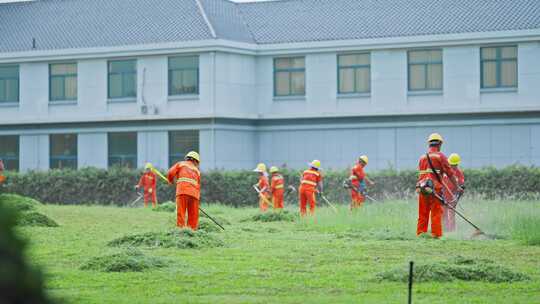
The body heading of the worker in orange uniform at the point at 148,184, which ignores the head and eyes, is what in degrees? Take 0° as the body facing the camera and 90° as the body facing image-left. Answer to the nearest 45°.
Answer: approximately 45°

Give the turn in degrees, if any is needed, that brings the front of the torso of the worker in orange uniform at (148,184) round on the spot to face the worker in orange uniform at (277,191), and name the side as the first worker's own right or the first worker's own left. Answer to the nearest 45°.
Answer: approximately 90° to the first worker's own left

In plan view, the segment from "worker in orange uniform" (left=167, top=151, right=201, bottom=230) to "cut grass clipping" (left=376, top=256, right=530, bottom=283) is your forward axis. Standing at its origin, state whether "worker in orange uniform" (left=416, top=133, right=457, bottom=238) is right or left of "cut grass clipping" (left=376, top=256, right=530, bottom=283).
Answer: left

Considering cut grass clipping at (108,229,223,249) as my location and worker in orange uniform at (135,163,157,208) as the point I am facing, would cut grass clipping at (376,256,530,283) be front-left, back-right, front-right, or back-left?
back-right

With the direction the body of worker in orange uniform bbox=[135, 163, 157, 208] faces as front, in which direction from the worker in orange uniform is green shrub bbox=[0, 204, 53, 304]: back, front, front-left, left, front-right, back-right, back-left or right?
front-left

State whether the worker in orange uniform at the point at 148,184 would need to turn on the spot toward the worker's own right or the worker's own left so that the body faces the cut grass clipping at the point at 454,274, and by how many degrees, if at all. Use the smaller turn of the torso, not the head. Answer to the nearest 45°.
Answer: approximately 45° to the worker's own left
